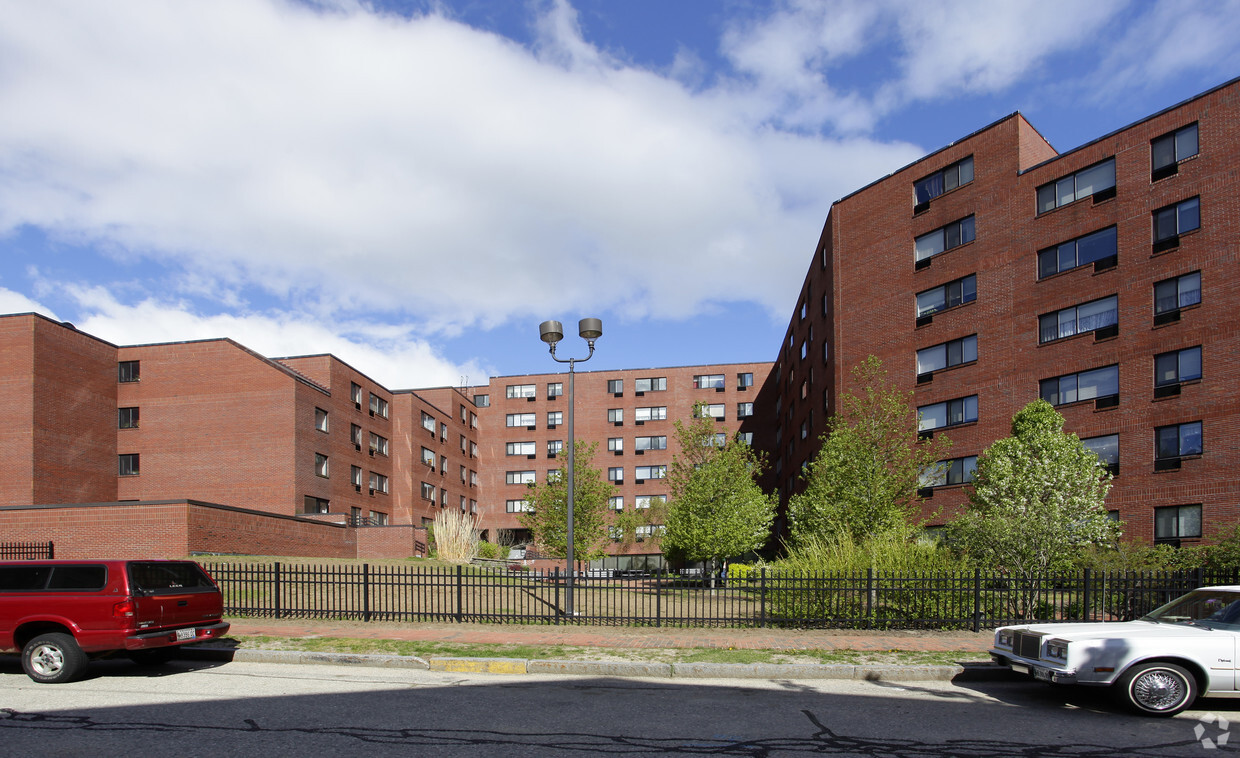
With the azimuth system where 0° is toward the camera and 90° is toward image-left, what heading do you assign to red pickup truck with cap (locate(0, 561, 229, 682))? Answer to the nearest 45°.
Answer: approximately 135°

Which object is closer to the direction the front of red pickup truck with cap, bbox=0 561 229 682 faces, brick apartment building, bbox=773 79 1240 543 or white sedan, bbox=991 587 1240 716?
the brick apartment building

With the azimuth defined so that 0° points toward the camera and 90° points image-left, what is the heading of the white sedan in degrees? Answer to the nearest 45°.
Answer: approximately 45°

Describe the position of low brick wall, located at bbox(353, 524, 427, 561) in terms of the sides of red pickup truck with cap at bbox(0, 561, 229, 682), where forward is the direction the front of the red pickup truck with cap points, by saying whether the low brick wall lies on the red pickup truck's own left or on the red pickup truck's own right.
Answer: on the red pickup truck's own right
